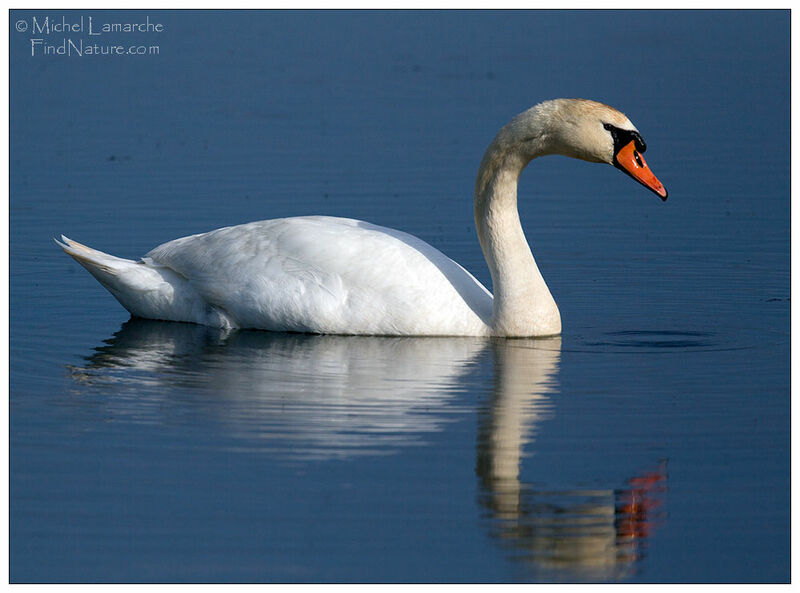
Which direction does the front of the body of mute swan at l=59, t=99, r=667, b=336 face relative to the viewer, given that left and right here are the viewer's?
facing to the right of the viewer
